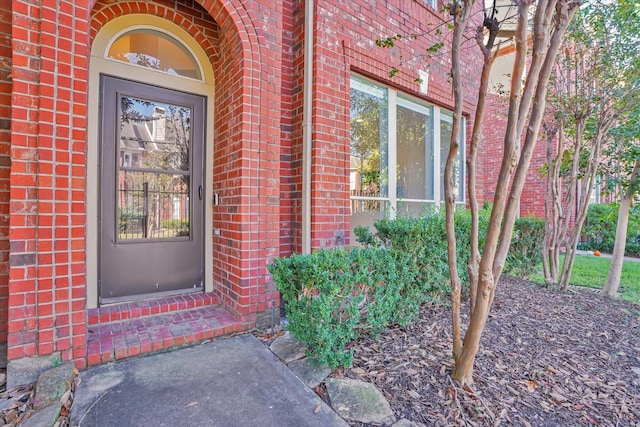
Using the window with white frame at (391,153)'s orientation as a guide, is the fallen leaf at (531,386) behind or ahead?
ahead

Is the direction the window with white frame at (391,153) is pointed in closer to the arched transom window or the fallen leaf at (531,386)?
the fallen leaf

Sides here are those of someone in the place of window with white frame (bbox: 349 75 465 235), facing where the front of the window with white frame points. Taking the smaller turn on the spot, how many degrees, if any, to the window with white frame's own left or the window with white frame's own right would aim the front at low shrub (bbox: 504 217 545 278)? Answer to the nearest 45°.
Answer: approximately 90° to the window with white frame's own left

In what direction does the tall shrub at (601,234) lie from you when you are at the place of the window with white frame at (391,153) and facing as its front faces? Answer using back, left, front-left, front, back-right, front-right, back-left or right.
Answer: left

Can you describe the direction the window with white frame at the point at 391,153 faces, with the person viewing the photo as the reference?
facing the viewer and to the right of the viewer

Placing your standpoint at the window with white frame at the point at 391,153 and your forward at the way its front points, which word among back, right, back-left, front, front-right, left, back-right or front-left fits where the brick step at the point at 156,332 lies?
right

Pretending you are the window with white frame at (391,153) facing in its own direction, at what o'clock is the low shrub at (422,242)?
The low shrub is roughly at 1 o'clock from the window with white frame.

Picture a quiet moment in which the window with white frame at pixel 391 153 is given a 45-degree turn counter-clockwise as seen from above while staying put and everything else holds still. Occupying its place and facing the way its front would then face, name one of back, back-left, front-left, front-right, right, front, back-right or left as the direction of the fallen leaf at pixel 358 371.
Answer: right

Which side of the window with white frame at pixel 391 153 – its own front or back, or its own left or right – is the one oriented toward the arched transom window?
right

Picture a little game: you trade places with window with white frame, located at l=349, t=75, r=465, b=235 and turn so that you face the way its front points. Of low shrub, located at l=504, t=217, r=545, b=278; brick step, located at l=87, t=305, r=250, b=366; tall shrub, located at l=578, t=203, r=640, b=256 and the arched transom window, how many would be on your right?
2

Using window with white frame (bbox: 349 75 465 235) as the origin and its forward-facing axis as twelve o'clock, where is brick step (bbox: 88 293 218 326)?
The brick step is roughly at 3 o'clock from the window with white frame.

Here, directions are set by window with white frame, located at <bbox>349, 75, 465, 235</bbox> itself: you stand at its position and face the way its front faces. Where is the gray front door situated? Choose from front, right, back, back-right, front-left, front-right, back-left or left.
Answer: right

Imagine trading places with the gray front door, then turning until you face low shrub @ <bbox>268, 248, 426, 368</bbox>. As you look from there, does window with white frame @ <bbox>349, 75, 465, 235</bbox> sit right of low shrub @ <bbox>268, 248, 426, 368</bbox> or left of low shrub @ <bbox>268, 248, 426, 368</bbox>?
left
